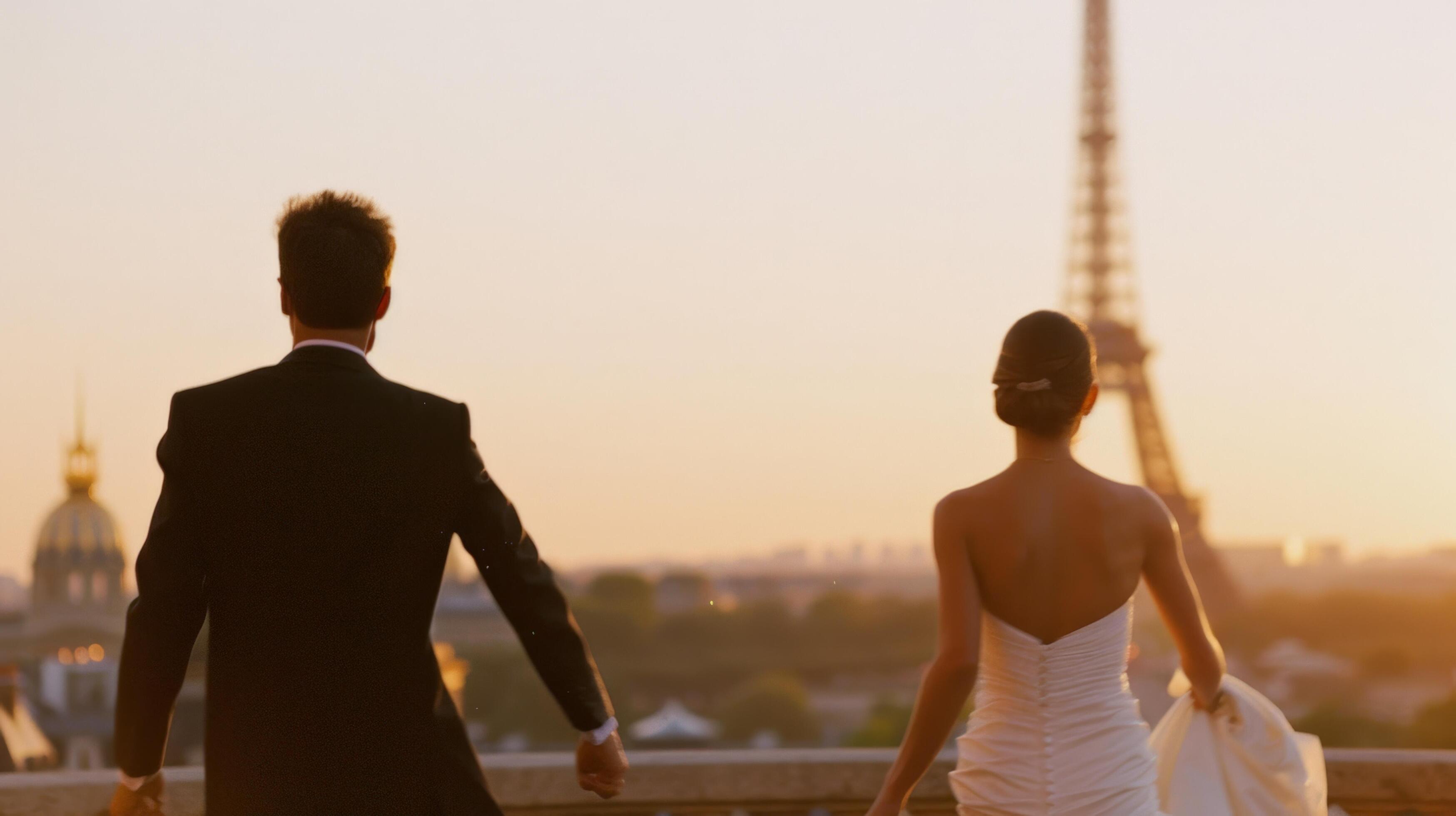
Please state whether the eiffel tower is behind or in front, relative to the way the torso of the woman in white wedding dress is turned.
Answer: in front

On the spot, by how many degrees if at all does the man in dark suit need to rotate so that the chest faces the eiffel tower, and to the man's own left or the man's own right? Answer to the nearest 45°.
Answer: approximately 45° to the man's own right

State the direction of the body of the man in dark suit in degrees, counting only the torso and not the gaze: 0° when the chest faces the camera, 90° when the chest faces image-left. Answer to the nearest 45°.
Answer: approximately 180°

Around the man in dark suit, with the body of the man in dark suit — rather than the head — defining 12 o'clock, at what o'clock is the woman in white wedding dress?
The woman in white wedding dress is roughly at 3 o'clock from the man in dark suit.

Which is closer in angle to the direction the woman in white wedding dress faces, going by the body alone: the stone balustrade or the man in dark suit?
the stone balustrade

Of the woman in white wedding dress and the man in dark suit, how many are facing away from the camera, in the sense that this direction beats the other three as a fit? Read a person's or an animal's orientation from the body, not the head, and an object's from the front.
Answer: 2

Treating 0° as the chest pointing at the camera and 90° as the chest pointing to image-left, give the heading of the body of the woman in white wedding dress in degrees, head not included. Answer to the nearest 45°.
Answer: approximately 180°

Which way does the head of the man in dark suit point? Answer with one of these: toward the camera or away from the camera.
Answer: away from the camera

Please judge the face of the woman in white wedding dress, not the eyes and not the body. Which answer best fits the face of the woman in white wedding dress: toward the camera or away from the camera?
away from the camera
